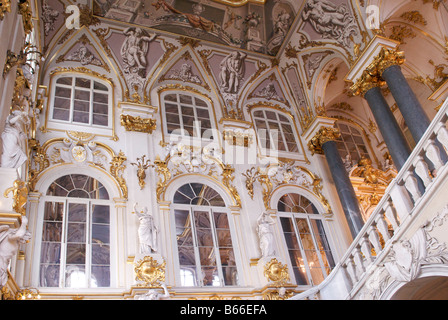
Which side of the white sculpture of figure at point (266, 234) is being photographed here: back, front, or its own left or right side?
front

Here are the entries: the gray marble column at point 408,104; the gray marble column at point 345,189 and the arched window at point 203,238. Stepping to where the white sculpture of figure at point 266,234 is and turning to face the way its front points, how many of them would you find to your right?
1

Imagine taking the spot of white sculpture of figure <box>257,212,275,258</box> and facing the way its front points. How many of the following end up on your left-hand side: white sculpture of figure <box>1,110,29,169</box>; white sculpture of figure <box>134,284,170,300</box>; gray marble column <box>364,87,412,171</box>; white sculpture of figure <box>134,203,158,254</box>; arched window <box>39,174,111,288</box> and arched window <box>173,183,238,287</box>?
1

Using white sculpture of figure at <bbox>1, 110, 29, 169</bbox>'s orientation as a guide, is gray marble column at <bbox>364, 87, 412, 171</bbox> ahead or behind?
ahead

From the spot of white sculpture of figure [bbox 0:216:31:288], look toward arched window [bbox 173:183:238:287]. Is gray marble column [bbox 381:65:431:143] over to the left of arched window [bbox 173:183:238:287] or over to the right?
right

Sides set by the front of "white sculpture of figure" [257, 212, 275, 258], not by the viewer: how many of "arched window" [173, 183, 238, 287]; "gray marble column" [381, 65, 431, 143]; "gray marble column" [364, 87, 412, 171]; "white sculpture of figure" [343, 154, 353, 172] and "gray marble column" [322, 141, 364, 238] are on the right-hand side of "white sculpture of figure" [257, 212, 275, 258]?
1

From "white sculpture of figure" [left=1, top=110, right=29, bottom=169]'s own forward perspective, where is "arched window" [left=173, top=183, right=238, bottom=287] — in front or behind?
in front

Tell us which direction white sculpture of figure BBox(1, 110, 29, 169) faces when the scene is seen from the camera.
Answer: facing to the right of the viewer

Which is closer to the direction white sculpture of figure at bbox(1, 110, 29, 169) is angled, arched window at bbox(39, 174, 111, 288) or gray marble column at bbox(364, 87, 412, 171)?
the gray marble column

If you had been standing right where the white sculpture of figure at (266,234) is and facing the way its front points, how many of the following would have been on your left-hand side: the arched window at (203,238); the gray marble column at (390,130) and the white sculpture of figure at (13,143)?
1

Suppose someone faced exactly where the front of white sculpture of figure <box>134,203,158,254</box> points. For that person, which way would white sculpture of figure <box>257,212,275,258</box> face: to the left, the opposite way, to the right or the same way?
the same way

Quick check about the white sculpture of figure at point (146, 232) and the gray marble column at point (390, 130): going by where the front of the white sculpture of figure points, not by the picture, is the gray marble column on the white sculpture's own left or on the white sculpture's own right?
on the white sculpture's own left

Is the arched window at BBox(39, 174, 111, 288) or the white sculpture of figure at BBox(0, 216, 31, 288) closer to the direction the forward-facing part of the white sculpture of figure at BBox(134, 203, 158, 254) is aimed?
the white sculpture of figure

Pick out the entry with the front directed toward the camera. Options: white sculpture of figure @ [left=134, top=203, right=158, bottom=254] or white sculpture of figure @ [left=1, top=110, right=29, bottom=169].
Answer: white sculpture of figure @ [left=134, top=203, right=158, bottom=254]
